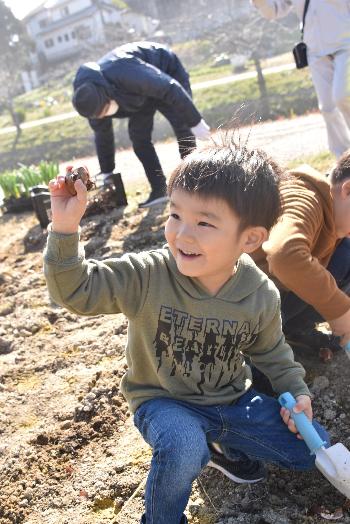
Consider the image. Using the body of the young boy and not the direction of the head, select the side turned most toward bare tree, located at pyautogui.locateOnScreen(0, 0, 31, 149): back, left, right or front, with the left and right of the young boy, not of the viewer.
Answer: back

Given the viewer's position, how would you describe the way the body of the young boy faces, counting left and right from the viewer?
facing the viewer

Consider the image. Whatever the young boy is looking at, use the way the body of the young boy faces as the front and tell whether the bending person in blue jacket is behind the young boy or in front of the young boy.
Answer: behind

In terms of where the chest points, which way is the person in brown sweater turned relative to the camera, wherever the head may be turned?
to the viewer's right

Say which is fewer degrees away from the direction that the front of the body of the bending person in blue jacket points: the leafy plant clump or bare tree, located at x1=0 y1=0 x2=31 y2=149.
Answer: the leafy plant clump

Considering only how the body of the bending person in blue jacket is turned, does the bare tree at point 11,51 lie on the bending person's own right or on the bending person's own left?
on the bending person's own right

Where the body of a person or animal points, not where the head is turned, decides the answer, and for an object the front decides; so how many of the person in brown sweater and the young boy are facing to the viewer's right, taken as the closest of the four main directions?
1

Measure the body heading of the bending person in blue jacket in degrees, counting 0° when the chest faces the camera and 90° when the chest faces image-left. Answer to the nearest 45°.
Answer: approximately 45°

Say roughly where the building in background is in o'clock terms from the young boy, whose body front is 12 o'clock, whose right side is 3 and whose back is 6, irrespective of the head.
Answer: The building in background is roughly at 6 o'clock from the young boy.
